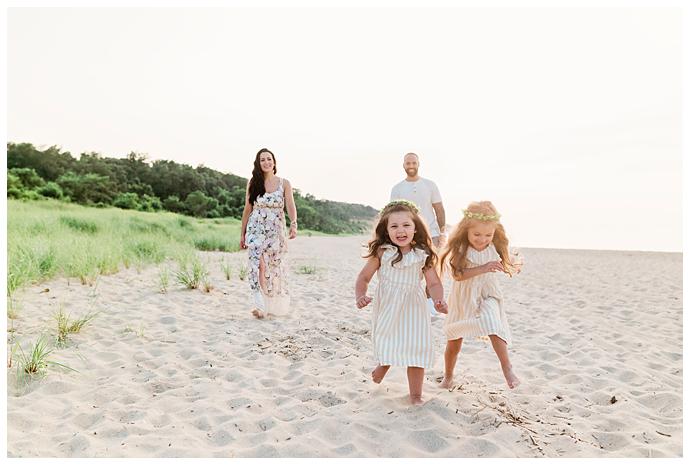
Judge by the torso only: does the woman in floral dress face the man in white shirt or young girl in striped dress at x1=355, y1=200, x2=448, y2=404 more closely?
the young girl in striped dress

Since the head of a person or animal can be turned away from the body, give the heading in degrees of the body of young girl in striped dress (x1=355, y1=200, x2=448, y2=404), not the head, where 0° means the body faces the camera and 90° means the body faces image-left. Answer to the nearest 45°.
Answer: approximately 0°

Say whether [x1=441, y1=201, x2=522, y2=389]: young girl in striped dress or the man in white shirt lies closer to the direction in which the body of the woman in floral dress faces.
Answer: the young girl in striped dress

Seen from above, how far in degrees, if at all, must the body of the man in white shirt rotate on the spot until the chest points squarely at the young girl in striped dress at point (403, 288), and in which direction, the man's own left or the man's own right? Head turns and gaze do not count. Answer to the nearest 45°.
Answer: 0° — they already face them

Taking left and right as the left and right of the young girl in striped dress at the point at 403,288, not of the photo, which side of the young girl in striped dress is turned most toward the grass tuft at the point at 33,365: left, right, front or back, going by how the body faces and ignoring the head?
right
